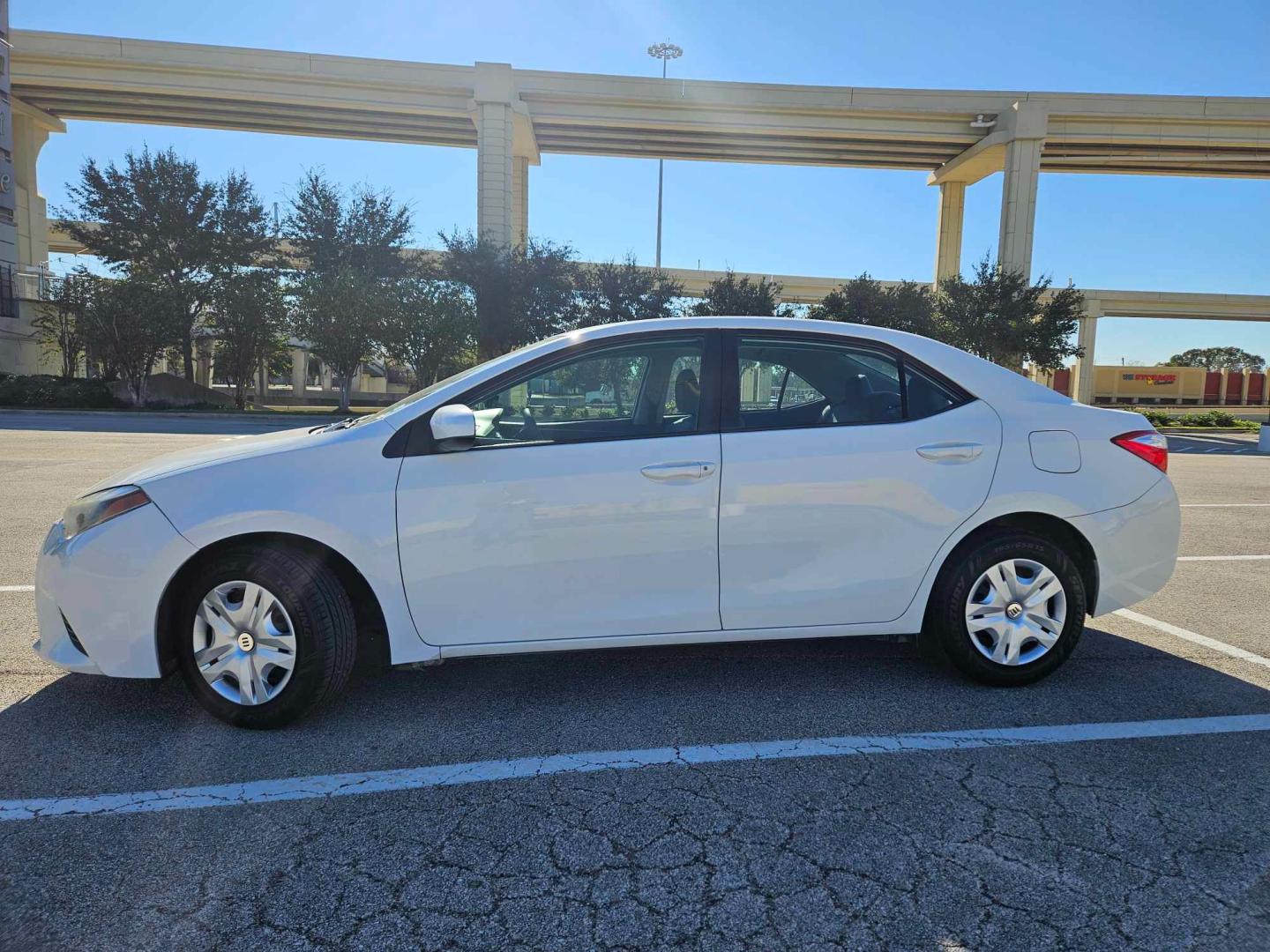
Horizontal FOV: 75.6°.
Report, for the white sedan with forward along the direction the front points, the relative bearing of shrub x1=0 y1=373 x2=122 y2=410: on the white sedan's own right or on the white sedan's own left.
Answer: on the white sedan's own right

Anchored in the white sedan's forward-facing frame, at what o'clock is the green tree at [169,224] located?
The green tree is roughly at 2 o'clock from the white sedan.

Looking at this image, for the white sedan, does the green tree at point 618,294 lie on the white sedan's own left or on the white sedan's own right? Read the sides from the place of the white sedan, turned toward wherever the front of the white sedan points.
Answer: on the white sedan's own right

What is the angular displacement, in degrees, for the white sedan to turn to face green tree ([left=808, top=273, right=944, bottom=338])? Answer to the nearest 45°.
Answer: approximately 90° to its right

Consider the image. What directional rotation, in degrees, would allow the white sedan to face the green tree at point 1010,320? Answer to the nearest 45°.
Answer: approximately 135° to its right

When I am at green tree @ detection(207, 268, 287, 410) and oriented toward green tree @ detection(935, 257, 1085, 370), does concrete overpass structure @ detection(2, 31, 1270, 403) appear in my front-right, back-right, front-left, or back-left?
front-left

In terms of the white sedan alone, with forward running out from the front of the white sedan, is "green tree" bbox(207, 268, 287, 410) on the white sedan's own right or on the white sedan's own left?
on the white sedan's own right

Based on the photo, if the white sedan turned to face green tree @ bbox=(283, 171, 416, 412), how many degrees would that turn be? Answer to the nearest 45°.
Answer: approximately 90° to its right

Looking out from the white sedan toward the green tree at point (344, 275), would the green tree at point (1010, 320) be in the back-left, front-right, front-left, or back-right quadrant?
front-right

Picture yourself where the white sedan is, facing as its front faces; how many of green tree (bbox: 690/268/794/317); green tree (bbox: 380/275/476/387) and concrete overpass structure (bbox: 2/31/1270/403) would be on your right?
3

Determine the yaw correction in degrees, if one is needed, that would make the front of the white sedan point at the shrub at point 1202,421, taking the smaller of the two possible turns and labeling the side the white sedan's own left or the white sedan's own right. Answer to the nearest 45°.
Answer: approximately 135° to the white sedan's own right

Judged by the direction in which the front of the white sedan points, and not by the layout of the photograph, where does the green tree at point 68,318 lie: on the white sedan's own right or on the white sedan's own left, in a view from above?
on the white sedan's own right

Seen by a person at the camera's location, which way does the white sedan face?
facing to the left of the viewer

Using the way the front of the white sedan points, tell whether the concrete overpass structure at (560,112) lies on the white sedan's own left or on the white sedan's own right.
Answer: on the white sedan's own right

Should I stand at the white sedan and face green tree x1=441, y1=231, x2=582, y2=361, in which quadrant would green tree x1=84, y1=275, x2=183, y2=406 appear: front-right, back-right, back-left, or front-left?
front-left
